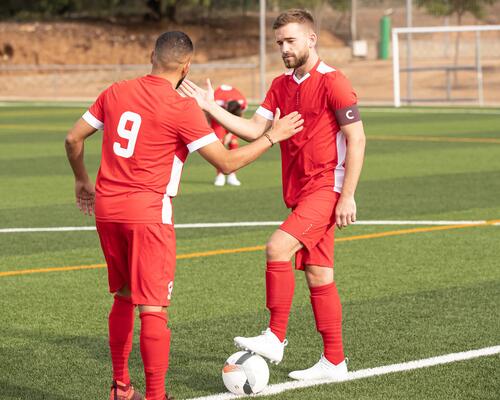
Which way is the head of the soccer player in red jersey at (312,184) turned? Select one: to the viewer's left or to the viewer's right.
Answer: to the viewer's left

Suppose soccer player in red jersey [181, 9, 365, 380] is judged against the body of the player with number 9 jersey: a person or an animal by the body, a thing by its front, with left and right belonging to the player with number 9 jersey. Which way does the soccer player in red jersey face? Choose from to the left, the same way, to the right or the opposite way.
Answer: the opposite way

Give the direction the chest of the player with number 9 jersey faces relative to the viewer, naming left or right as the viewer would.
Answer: facing away from the viewer and to the right of the viewer

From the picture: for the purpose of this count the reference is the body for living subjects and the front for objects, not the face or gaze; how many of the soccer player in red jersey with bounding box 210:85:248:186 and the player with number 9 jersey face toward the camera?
1

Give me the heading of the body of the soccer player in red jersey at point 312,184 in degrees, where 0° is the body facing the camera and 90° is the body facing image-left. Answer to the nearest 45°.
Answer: approximately 45°

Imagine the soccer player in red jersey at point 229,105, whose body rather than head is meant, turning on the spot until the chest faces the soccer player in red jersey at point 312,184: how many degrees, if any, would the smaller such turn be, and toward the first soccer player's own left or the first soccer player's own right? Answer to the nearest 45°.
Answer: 0° — they already face them

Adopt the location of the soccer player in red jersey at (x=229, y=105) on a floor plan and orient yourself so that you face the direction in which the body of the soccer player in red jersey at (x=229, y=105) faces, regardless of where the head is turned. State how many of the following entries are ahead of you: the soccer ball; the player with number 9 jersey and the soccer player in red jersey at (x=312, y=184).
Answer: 3

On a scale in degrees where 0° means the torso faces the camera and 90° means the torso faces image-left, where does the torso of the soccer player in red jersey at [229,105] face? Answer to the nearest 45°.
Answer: approximately 0°

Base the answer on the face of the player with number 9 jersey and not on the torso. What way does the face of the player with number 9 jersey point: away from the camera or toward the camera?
away from the camera

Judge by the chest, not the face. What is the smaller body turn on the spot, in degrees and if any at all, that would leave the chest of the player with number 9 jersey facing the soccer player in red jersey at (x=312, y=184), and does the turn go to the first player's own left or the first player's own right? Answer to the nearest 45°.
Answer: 0° — they already face them

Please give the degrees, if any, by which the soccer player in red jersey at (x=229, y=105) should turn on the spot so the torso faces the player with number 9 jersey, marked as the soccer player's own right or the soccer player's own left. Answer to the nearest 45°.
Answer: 0° — they already face them
